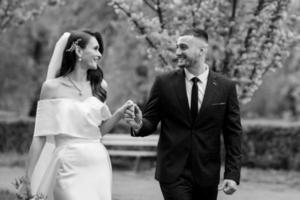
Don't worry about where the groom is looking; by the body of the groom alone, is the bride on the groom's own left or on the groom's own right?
on the groom's own right

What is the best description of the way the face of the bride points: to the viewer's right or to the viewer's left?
to the viewer's right

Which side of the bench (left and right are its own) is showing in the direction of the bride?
front

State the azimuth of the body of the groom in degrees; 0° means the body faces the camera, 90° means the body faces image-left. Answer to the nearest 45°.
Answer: approximately 0°

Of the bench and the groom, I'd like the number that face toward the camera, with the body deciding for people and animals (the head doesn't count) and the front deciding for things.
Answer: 2

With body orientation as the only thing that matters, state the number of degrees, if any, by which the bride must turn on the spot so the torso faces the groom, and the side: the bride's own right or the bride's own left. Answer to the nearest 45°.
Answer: approximately 45° to the bride's own left

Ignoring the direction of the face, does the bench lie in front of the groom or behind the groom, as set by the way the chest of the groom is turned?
behind

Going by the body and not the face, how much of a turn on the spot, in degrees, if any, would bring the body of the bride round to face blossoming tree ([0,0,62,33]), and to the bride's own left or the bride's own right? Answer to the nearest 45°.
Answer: approximately 135° to the bride's own left

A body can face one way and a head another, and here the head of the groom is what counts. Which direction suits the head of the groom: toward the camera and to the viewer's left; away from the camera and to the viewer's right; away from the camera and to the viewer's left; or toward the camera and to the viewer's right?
toward the camera and to the viewer's left
